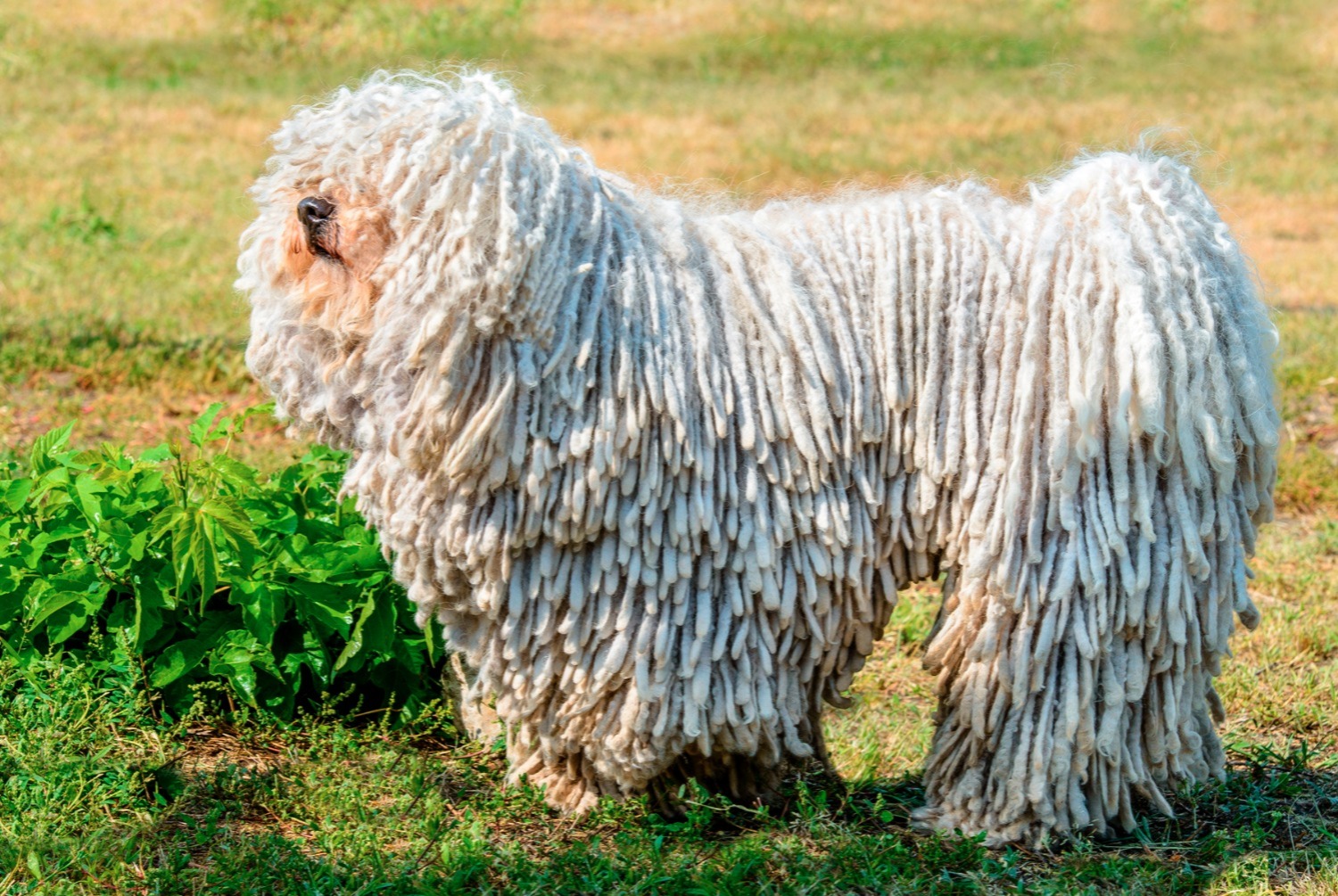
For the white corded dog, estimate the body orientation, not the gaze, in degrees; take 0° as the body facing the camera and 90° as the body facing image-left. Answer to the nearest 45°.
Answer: approximately 90°
